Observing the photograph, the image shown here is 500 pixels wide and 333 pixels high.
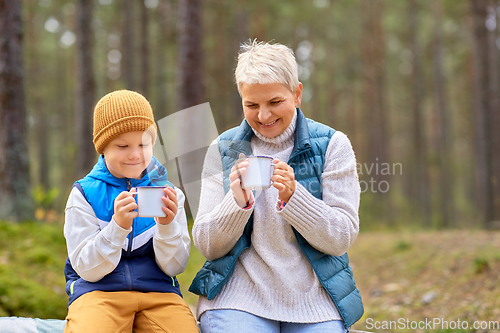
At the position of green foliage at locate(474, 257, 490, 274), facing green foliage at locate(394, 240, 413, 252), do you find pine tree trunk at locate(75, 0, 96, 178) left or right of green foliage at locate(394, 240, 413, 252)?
left

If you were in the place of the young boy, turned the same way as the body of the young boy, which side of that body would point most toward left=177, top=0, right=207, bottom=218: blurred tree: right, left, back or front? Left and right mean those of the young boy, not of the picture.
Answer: back

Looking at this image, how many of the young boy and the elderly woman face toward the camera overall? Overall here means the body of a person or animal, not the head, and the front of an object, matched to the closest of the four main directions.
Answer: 2

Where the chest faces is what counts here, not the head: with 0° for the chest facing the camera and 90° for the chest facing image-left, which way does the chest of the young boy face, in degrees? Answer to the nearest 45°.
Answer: approximately 0°

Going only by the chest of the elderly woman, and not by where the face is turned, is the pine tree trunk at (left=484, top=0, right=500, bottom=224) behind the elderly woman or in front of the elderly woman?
behind

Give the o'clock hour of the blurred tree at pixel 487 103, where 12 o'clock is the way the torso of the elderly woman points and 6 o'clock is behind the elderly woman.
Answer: The blurred tree is roughly at 7 o'clock from the elderly woman.

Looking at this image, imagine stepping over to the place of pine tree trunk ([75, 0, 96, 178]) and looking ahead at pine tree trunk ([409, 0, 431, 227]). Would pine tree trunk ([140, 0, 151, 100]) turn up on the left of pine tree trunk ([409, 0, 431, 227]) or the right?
left

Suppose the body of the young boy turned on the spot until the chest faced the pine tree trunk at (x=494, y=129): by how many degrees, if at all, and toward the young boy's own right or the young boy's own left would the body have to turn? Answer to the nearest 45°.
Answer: approximately 135° to the young boy's own left

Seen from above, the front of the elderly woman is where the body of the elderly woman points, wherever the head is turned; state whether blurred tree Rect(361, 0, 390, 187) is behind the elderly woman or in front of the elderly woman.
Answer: behind

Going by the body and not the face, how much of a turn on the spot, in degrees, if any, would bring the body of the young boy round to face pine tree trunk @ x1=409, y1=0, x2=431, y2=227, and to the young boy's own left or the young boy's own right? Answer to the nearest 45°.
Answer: approximately 135° to the young boy's own left

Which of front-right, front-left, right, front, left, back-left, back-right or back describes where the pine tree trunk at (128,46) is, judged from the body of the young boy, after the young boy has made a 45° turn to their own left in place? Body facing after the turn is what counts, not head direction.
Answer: back-left

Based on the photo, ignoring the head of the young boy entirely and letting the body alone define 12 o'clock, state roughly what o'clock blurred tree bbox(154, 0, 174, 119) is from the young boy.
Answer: The blurred tree is roughly at 6 o'clock from the young boy.
